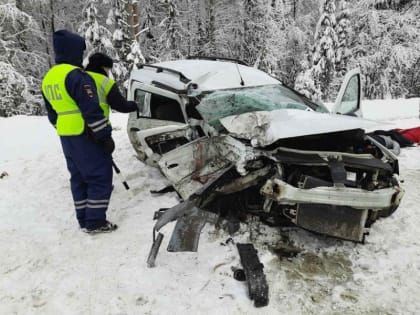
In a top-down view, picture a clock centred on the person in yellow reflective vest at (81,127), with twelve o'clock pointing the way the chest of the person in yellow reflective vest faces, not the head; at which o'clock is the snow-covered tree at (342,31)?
The snow-covered tree is roughly at 12 o'clock from the person in yellow reflective vest.

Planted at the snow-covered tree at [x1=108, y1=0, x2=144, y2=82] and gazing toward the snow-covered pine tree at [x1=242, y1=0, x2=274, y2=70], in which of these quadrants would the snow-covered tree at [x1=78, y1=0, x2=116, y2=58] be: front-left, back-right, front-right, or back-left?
back-left

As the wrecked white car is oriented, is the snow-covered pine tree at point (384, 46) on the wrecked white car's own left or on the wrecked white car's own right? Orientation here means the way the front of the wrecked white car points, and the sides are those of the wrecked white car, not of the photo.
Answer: on the wrecked white car's own left

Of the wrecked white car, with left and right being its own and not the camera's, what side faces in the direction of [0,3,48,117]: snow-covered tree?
back

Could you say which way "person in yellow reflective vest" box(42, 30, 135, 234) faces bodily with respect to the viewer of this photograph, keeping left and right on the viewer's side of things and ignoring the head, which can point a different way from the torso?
facing away from the viewer and to the right of the viewer

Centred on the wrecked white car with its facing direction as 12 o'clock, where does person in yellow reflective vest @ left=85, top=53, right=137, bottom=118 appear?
The person in yellow reflective vest is roughly at 5 o'clock from the wrecked white car.

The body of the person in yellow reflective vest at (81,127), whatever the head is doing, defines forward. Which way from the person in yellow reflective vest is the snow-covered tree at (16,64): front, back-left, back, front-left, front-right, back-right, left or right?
front-left

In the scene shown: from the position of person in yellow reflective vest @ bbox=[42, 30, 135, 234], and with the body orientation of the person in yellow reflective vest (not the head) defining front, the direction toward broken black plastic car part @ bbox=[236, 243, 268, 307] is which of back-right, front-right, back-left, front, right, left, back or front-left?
right

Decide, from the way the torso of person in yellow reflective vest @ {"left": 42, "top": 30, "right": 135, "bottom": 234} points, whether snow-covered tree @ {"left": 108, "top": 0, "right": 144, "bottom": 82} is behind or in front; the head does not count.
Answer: in front

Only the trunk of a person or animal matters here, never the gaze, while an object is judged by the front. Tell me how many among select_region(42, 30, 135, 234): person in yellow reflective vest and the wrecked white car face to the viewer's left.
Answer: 0

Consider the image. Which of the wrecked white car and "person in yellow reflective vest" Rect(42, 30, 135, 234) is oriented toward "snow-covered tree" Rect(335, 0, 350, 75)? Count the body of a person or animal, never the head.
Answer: the person in yellow reflective vest

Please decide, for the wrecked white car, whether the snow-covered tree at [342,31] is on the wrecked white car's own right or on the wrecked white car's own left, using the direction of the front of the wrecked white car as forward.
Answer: on the wrecked white car's own left

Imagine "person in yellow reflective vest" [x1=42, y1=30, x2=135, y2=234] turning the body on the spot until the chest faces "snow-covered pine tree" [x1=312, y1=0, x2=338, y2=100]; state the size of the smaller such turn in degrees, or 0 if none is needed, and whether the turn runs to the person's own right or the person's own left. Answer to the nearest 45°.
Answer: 0° — they already face it
